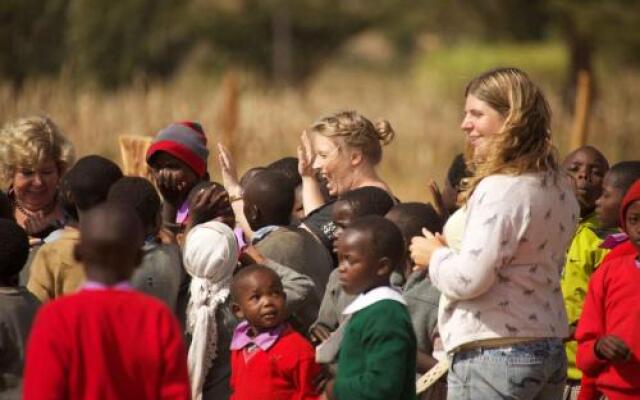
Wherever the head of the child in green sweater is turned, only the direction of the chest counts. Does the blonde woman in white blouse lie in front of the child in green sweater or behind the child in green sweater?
behind

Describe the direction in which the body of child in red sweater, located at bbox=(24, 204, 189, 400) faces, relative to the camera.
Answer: away from the camera

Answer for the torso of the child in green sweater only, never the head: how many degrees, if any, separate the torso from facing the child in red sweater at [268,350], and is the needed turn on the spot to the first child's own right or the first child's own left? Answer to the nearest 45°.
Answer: approximately 45° to the first child's own right

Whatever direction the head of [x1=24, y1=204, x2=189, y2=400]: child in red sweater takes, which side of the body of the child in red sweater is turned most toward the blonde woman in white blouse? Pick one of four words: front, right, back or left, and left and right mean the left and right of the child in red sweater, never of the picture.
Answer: right

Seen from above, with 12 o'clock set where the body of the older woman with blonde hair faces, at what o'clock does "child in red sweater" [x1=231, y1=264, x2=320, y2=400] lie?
The child in red sweater is roughly at 11 o'clock from the older woman with blonde hair.

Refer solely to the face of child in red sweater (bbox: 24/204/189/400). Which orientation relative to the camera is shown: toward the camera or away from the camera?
away from the camera

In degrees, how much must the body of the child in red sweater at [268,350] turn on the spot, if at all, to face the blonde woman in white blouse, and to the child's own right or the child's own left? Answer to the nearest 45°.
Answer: approximately 135° to the child's own left

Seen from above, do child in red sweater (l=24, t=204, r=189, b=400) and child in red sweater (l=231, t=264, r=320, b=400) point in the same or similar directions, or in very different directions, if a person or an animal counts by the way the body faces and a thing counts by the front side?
very different directions
